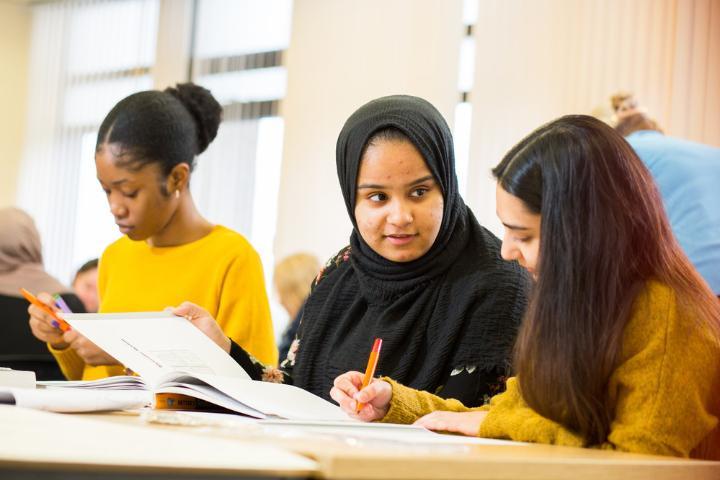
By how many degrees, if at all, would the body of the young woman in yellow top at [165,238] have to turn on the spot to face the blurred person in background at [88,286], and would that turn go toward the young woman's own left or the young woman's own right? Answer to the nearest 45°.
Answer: approximately 135° to the young woman's own right

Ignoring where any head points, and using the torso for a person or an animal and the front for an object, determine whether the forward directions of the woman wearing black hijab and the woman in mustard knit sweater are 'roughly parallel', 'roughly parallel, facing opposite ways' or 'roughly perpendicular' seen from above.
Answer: roughly perpendicular

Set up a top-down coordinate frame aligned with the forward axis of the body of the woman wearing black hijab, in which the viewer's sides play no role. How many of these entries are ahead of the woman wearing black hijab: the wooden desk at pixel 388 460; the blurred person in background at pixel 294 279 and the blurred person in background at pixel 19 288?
1

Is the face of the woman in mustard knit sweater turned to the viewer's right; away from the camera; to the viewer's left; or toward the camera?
to the viewer's left

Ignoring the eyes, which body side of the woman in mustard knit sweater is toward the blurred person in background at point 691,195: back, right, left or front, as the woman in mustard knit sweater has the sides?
right

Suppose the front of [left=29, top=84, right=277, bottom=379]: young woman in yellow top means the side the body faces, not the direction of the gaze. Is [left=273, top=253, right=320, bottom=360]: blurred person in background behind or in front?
behind

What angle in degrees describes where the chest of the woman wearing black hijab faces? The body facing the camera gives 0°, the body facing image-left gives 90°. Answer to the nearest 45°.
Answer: approximately 0°

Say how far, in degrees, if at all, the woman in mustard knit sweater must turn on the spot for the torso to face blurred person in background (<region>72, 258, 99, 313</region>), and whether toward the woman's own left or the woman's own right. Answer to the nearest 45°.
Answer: approximately 45° to the woman's own right

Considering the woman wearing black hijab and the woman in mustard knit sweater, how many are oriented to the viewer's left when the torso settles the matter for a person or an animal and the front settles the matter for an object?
1

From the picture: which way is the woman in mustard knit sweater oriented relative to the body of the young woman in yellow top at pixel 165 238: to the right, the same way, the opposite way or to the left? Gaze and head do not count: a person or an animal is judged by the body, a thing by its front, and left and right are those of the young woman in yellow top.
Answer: to the right

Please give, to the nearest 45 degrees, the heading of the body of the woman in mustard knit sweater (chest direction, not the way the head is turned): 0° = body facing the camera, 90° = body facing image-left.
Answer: approximately 90°
